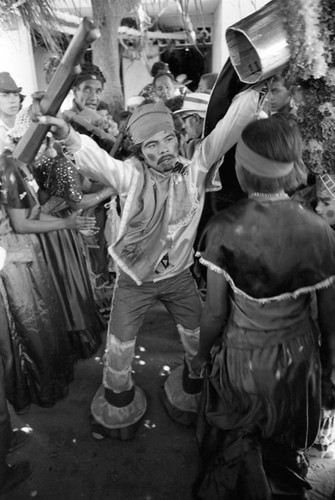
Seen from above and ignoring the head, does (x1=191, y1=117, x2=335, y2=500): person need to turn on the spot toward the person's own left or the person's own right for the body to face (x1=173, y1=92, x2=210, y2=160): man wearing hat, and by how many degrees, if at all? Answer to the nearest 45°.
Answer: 0° — they already face them

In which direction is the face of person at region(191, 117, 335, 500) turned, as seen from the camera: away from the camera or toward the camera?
away from the camera

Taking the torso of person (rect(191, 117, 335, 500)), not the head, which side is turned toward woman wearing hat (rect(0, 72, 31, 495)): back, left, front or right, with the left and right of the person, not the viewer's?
left

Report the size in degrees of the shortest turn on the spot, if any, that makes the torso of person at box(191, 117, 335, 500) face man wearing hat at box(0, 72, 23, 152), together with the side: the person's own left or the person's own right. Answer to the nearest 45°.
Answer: approximately 45° to the person's own left

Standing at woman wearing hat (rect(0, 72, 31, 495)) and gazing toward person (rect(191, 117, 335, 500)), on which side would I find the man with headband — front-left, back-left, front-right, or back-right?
front-left

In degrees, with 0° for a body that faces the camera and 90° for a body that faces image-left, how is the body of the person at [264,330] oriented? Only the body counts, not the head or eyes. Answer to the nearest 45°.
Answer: approximately 180°

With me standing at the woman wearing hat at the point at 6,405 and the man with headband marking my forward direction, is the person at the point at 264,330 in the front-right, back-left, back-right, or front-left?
front-right
